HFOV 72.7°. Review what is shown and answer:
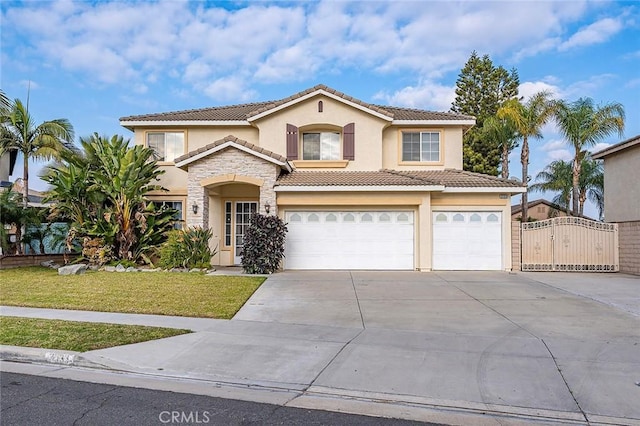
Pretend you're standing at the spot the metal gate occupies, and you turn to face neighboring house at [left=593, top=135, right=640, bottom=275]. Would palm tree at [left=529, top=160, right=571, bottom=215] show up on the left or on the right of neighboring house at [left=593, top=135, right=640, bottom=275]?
left

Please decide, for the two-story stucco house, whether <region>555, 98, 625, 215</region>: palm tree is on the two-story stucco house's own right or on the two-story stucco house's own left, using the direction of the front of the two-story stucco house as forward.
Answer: on the two-story stucco house's own left

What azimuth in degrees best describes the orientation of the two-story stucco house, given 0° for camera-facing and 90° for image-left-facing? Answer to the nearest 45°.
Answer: approximately 0°

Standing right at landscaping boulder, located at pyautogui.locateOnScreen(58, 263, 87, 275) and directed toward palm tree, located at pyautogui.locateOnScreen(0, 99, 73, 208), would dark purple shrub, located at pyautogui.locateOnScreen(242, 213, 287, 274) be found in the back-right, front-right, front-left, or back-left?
back-right

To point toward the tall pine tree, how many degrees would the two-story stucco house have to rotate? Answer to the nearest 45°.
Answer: approximately 135° to its left

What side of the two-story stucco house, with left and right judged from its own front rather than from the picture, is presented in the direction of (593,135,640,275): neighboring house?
left

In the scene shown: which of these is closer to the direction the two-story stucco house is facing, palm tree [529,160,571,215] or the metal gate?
the metal gate

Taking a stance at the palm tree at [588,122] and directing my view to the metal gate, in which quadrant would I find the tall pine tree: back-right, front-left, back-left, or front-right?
back-right

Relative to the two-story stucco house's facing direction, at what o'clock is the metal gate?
The metal gate is roughly at 9 o'clock from the two-story stucco house.

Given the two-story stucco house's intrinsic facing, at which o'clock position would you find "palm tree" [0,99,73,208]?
The palm tree is roughly at 3 o'clock from the two-story stucco house.

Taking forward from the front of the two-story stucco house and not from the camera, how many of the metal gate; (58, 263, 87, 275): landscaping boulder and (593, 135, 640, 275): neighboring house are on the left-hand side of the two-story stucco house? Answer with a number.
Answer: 2

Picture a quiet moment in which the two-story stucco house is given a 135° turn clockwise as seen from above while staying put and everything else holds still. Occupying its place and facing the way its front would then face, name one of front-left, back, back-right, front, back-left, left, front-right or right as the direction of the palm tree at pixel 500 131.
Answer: right

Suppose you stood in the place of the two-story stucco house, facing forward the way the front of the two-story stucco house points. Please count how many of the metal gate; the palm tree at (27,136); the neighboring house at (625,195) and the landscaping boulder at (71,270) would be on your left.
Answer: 2

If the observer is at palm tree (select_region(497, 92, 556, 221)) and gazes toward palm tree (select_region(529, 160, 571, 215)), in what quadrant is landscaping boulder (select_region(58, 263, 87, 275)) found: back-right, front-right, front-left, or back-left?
back-left
